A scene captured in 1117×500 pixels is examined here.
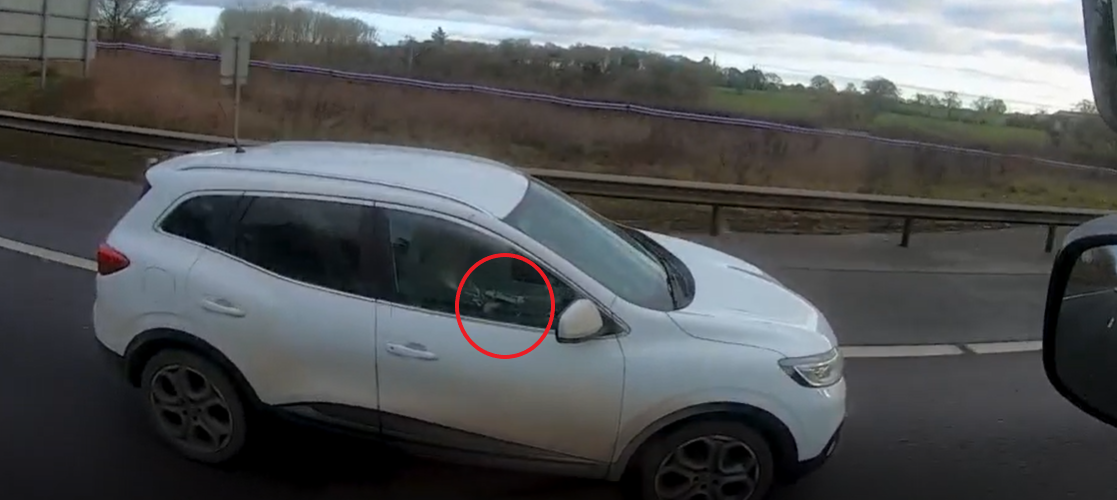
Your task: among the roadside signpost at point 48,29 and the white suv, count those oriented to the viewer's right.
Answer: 1

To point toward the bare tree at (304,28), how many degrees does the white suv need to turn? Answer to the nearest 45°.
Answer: approximately 90° to its left

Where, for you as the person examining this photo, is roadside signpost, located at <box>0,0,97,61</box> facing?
facing away from the viewer and to the left of the viewer

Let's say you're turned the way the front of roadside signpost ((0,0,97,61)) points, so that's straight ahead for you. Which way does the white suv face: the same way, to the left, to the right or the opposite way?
the opposite way

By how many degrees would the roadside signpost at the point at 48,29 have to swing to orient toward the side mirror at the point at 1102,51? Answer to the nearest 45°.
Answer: approximately 135° to its left

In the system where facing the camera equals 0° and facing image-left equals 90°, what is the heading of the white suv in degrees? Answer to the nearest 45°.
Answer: approximately 270°

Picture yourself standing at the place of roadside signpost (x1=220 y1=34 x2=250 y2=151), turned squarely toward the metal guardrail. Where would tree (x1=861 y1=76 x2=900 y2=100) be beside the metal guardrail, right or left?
left
